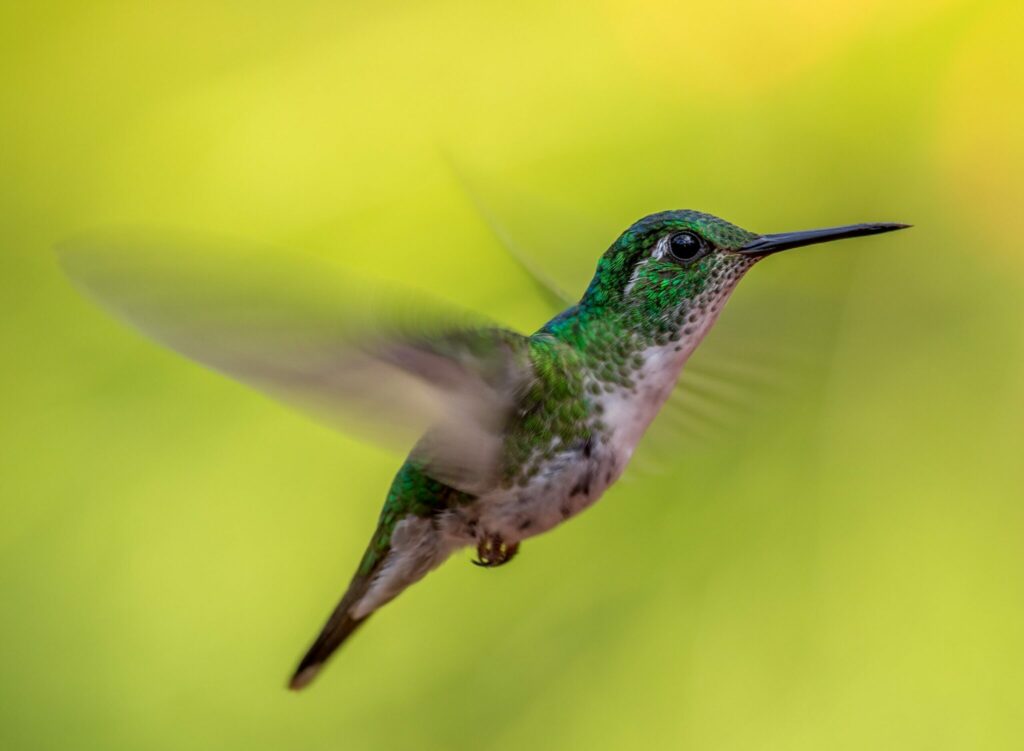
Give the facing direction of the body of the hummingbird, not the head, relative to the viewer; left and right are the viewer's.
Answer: facing to the right of the viewer
